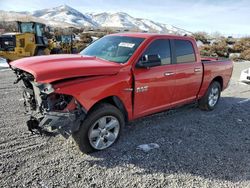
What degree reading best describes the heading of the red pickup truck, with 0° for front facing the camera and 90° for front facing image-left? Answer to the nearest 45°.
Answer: approximately 45°

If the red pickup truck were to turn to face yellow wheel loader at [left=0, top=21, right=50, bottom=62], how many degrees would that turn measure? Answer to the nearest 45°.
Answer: approximately 90° to its right
